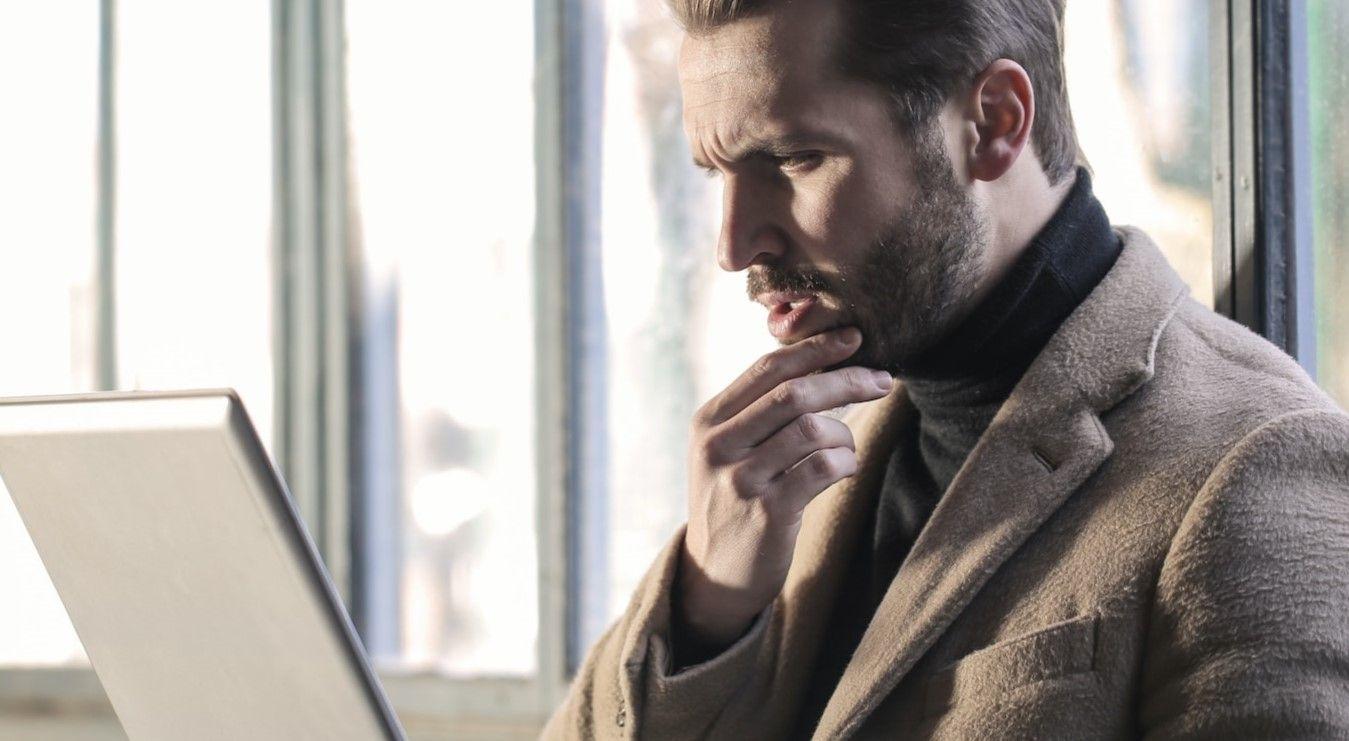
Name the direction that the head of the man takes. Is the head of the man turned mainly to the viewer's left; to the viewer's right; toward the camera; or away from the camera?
to the viewer's left

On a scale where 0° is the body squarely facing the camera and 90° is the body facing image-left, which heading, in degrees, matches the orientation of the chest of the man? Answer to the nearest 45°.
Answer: approximately 45°

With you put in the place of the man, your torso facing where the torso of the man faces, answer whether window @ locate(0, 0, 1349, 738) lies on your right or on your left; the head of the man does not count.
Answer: on your right
